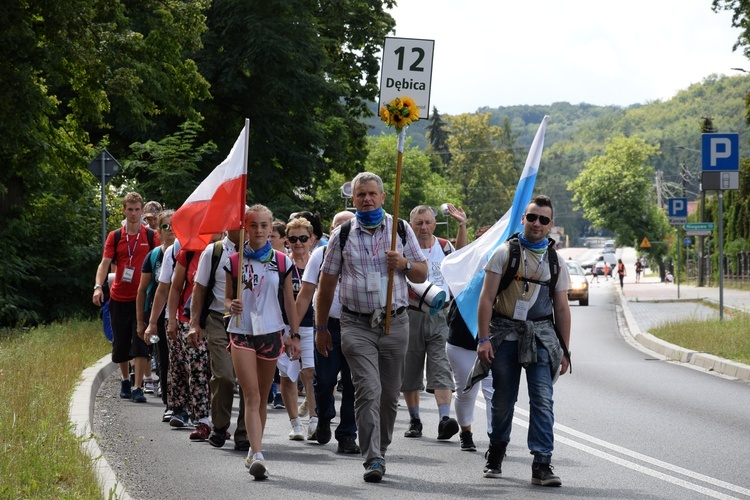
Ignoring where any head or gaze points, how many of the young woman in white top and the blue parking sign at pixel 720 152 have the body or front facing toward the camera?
2

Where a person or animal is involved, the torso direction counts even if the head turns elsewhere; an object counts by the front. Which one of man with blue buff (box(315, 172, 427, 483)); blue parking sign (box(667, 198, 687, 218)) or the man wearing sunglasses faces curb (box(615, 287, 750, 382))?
the blue parking sign

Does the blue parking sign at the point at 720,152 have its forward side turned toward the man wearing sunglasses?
yes

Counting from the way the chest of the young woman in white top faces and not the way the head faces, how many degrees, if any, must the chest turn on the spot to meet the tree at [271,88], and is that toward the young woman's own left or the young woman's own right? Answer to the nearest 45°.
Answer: approximately 180°
